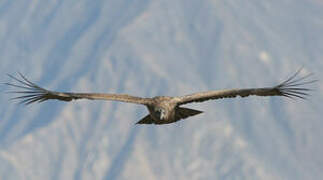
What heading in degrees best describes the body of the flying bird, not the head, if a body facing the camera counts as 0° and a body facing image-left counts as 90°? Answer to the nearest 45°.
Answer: approximately 0°
